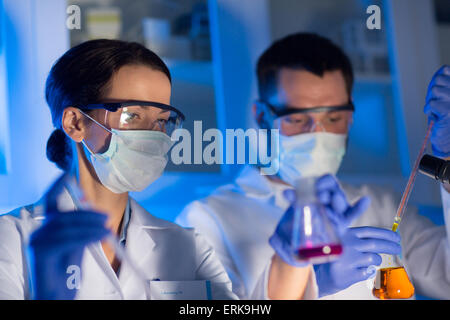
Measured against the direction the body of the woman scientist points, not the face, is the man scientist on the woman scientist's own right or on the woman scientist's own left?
on the woman scientist's own left

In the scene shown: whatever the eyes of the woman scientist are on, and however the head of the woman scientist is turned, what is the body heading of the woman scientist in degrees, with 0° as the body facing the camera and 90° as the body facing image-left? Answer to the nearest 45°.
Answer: approximately 315°

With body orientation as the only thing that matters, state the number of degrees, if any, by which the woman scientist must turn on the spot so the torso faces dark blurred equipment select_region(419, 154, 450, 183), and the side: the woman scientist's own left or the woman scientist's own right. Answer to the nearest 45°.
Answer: approximately 45° to the woman scientist's own left
